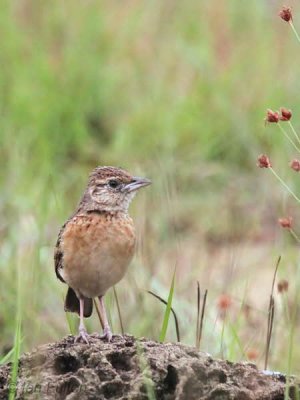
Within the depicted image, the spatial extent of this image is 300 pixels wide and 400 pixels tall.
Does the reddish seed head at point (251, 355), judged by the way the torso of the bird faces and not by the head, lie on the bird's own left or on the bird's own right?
on the bird's own left

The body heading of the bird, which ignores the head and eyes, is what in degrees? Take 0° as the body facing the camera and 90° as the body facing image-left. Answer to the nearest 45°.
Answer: approximately 315°
